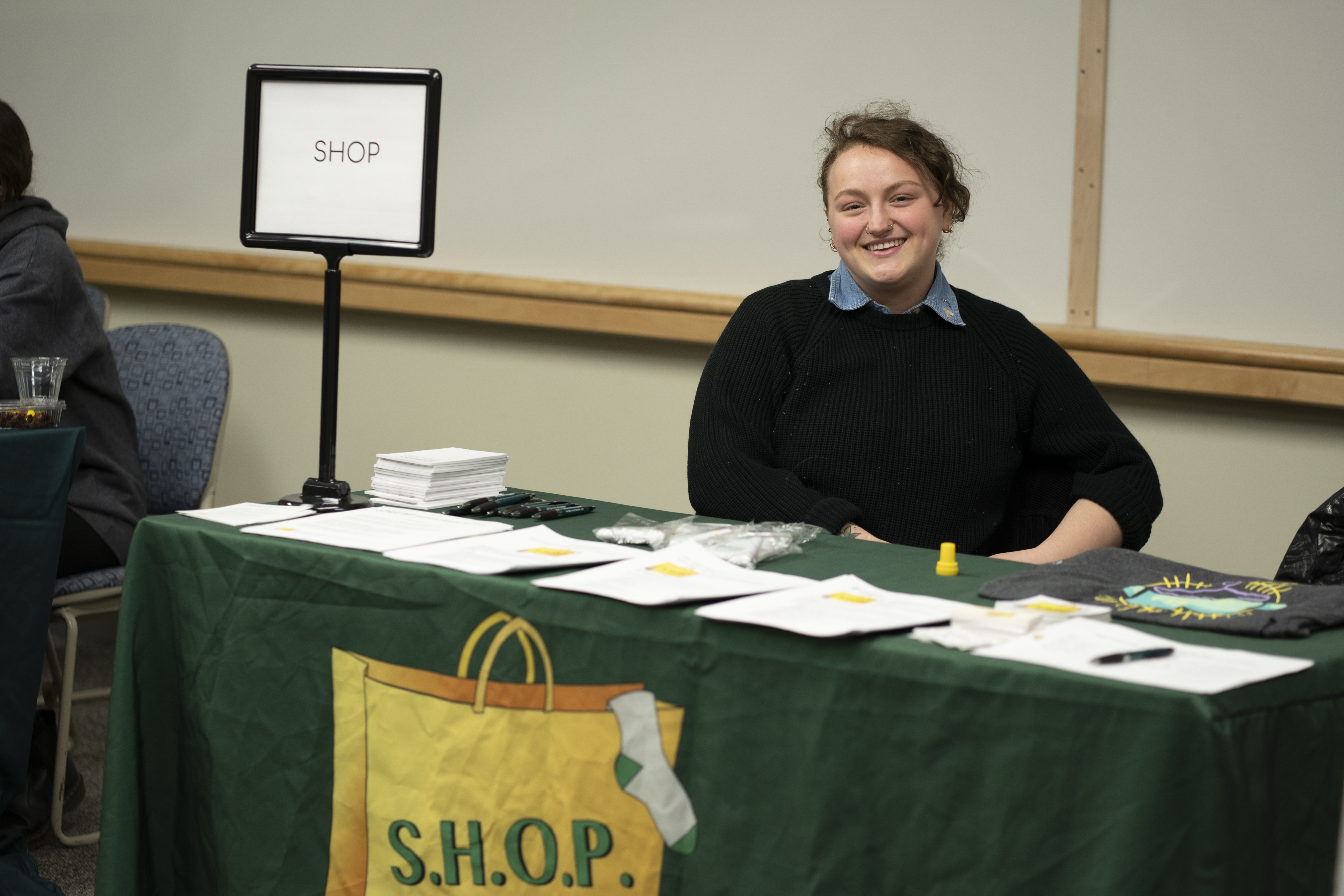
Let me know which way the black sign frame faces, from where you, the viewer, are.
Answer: facing the viewer

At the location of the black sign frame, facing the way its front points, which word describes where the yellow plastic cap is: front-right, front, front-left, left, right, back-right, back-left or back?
front-left

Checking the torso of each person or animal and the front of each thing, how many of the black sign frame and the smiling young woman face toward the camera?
2

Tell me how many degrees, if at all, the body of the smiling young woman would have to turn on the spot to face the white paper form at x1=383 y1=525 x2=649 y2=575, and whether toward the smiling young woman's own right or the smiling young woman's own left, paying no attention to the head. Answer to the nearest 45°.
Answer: approximately 45° to the smiling young woman's own right

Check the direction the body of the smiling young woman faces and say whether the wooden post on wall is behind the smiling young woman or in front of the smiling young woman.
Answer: behind

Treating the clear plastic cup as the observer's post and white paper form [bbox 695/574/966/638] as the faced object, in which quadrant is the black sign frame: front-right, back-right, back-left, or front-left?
front-left

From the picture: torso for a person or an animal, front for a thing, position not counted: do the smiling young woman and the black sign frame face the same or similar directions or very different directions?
same or similar directions

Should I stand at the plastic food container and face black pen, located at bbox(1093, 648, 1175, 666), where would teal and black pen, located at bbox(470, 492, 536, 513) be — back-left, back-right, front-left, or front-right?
front-left

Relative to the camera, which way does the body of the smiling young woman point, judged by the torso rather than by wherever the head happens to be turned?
toward the camera

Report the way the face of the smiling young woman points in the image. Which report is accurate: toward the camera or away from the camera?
toward the camera
